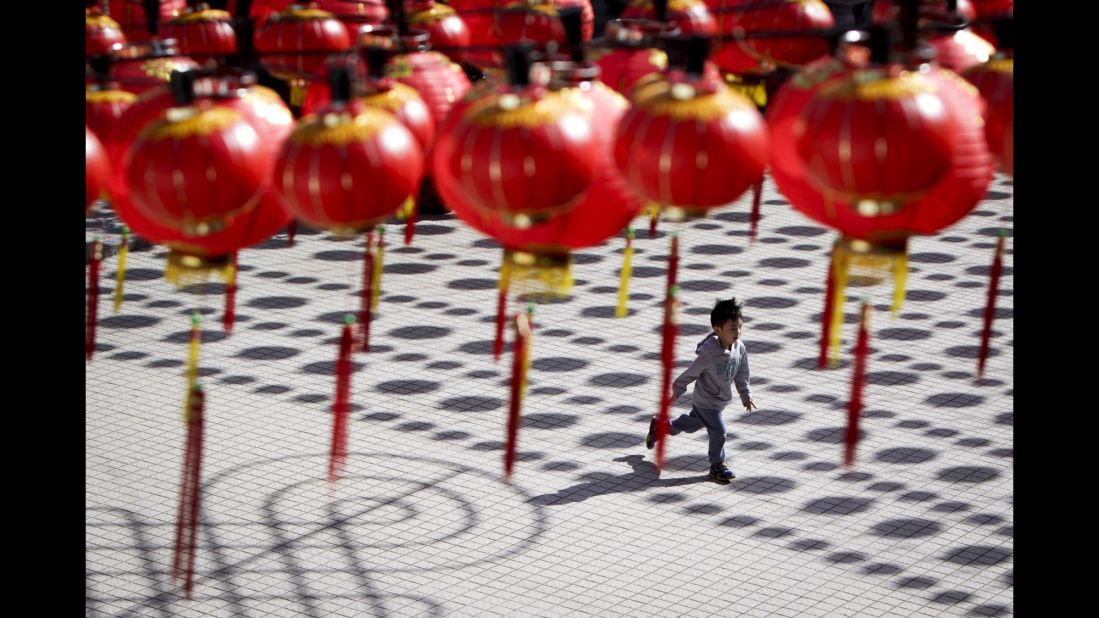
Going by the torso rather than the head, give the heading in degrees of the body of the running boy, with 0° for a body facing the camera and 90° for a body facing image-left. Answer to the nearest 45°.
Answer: approximately 315°

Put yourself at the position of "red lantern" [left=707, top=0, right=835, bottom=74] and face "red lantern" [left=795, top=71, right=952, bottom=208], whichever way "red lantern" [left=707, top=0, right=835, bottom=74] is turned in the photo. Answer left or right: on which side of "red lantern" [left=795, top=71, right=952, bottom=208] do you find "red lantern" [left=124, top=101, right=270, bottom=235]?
right

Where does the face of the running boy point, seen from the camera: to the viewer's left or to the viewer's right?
to the viewer's right
